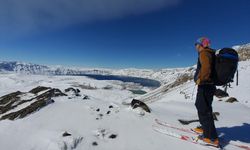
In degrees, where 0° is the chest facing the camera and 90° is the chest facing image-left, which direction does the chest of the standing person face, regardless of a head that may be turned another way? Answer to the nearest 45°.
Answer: approximately 90°

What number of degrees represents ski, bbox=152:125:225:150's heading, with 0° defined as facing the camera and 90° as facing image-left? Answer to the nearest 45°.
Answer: approximately 90°
